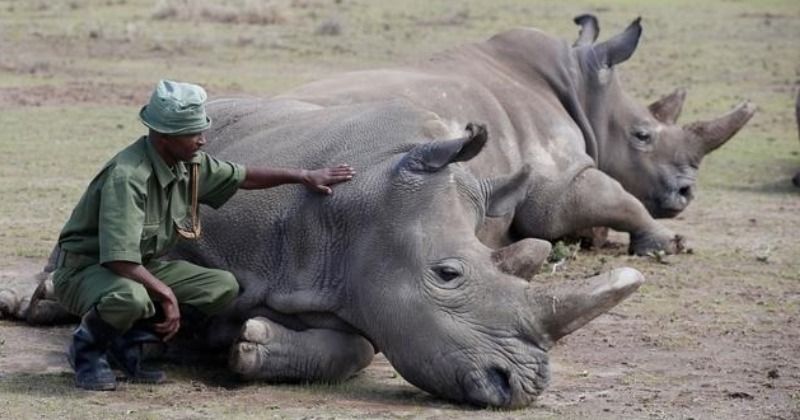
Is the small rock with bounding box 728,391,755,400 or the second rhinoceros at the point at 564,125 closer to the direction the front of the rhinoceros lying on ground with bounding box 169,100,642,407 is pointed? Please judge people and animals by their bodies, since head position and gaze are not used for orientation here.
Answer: the small rock

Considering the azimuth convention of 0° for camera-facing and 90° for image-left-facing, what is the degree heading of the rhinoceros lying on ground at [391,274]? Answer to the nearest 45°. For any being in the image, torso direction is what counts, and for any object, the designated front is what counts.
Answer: approximately 315°

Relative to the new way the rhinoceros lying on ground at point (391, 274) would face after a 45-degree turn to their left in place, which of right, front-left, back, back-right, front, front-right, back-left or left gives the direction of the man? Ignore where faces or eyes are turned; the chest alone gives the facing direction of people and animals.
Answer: back

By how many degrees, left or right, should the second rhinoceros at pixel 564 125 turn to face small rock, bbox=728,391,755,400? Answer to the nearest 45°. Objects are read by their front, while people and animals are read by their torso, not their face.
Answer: approximately 45° to its right

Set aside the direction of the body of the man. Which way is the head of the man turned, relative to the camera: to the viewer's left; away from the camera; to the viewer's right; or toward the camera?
to the viewer's right

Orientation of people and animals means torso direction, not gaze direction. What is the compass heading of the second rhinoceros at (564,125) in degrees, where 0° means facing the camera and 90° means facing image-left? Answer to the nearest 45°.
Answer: approximately 315°

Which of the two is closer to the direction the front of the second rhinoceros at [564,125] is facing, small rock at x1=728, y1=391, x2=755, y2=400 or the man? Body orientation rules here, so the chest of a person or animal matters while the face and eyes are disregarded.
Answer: the small rock

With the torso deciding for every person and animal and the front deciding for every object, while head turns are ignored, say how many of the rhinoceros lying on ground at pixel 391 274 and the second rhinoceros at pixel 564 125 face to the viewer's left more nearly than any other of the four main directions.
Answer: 0
